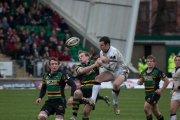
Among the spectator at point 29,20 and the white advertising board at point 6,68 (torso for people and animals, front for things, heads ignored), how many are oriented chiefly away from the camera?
0

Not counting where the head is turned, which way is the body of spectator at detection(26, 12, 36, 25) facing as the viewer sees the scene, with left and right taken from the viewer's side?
facing the viewer and to the right of the viewer

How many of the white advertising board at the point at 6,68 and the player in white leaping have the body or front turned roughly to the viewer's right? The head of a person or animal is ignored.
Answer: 0

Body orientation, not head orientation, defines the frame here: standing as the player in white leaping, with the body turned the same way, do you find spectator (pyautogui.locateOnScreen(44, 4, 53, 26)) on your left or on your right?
on your right

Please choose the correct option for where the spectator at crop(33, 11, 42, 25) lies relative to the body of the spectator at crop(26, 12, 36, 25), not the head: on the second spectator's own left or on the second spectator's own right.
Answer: on the second spectator's own left

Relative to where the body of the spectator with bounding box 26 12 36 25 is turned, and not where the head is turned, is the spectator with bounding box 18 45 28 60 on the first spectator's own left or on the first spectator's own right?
on the first spectator's own right

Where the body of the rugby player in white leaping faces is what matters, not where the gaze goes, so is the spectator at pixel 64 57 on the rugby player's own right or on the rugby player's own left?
on the rugby player's own right

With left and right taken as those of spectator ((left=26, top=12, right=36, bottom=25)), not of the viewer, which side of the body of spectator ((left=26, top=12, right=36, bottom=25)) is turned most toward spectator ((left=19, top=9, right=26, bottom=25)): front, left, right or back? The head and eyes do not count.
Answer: right

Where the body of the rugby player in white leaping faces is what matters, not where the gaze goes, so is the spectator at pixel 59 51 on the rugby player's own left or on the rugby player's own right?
on the rugby player's own right

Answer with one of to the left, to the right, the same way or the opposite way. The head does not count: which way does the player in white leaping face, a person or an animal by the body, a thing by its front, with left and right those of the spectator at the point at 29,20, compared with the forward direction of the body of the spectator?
to the right

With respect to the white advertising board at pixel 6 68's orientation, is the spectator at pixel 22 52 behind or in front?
behind
